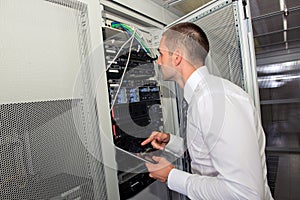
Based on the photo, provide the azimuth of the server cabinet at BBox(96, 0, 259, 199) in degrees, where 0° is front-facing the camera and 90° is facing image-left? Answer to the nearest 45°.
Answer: approximately 315°

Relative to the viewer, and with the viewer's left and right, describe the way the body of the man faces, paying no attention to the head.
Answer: facing to the left of the viewer

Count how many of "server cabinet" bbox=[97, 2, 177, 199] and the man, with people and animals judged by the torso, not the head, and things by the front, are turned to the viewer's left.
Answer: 1

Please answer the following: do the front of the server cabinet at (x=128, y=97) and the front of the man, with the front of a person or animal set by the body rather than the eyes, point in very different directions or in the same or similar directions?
very different directions
